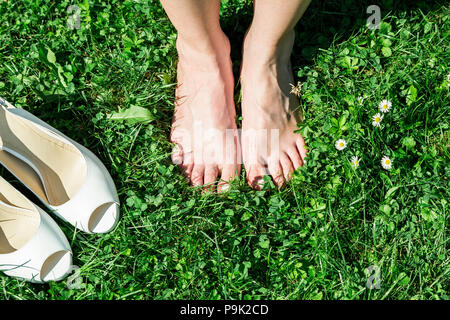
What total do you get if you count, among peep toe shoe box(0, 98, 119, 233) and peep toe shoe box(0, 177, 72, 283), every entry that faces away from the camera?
0

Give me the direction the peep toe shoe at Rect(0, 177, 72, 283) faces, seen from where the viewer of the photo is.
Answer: facing the viewer and to the right of the viewer

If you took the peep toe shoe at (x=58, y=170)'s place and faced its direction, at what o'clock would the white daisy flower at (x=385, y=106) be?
The white daisy flower is roughly at 11 o'clock from the peep toe shoe.

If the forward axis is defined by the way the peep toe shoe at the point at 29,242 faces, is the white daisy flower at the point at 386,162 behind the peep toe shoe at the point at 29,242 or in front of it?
in front

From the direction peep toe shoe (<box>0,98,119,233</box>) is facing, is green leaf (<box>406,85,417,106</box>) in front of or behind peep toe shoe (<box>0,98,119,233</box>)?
in front

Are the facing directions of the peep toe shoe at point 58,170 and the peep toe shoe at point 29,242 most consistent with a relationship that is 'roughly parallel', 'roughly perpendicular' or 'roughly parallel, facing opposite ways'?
roughly parallel

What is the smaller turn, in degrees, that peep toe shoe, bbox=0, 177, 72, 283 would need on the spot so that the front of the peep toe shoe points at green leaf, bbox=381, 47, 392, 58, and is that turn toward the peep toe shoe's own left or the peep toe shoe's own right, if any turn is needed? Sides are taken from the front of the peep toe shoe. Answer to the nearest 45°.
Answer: approximately 45° to the peep toe shoe's own left

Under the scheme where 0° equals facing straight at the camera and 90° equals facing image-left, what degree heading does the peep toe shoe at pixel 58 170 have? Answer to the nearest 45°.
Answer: approximately 315°

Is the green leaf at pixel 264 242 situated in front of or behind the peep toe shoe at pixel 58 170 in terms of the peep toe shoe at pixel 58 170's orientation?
in front

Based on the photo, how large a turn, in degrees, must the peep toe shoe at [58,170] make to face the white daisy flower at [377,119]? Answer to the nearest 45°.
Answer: approximately 45° to its left
